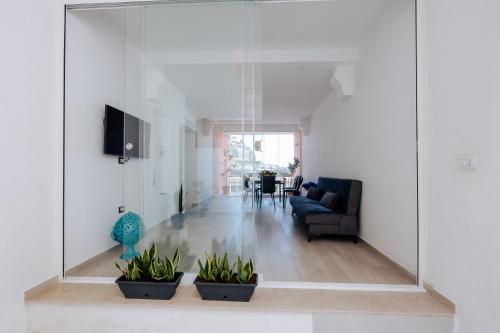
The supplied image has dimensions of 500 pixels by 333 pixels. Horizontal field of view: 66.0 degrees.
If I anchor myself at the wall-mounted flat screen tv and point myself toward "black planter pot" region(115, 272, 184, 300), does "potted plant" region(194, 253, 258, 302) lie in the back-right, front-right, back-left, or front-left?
front-left

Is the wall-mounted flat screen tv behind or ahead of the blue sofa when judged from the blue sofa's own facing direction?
ahead

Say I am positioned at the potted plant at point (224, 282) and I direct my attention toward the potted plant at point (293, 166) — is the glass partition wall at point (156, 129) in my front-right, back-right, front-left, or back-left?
front-left

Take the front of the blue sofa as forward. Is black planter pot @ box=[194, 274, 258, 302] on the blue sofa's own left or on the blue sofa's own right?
on the blue sofa's own left

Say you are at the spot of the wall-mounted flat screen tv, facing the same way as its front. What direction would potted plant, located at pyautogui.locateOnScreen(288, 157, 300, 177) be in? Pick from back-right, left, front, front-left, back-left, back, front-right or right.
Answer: left

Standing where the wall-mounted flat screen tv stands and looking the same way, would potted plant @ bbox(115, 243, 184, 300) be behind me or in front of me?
in front

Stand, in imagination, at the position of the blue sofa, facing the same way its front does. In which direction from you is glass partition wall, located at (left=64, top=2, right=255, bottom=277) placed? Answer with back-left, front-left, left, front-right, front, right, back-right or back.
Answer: front-left

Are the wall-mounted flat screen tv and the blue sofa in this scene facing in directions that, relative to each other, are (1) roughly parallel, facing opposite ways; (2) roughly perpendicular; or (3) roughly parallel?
roughly parallel, facing opposite ways

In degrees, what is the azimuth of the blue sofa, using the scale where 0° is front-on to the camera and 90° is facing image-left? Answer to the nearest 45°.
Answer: approximately 90°

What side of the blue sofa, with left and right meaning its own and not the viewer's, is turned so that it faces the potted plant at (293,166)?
right

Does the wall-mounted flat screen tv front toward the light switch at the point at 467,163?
yes

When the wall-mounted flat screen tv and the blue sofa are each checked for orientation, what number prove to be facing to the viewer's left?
1

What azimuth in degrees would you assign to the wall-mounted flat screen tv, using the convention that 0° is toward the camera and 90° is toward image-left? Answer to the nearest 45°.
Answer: approximately 315°
